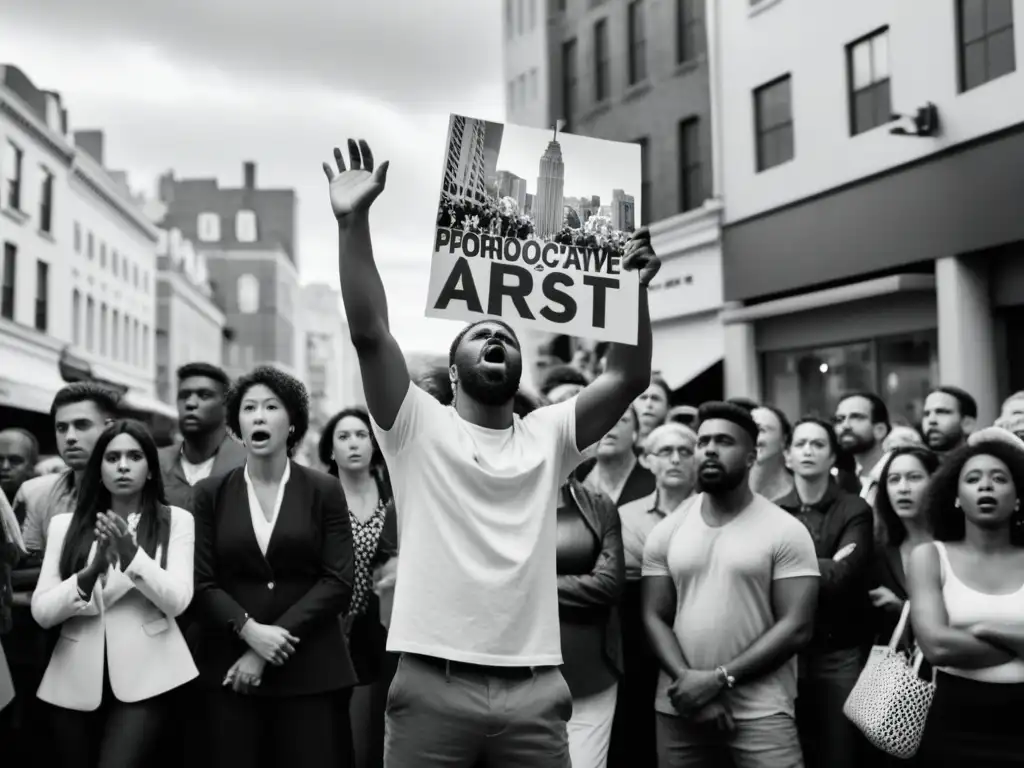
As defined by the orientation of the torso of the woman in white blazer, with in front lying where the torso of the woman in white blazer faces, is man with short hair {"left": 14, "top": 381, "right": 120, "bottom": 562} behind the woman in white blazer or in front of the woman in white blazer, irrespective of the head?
behind

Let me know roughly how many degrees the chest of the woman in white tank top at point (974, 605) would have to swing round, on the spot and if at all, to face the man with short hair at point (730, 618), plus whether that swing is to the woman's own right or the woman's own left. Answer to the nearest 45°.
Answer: approximately 90° to the woman's own right

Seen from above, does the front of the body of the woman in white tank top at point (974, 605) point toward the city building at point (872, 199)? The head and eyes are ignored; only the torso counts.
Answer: no

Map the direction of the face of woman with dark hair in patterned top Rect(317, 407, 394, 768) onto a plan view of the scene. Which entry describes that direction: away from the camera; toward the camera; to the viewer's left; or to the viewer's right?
toward the camera

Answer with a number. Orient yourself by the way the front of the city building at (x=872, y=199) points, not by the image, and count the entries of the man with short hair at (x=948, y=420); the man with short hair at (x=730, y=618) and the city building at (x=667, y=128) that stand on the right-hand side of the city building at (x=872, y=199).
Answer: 1

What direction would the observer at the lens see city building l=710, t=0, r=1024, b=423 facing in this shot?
facing the viewer and to the left of the viewer

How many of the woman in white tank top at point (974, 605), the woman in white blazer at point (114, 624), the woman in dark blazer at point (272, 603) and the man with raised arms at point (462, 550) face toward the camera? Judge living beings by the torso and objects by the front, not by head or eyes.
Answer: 4

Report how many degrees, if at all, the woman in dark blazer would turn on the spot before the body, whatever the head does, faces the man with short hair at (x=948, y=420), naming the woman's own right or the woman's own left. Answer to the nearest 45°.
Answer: approximately 90° to the woman's own left

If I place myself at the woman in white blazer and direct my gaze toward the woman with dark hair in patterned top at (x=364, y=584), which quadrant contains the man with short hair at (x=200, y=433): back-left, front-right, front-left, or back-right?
front-left

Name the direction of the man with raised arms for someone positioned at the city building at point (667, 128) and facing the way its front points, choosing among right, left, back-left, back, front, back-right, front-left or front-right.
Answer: front-left

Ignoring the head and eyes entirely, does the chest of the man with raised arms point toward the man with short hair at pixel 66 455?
no

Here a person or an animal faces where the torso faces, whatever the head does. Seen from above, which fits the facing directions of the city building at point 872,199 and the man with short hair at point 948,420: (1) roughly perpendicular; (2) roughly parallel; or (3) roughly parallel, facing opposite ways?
roughly parallel

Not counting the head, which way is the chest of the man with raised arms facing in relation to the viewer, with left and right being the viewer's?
facing the viewer

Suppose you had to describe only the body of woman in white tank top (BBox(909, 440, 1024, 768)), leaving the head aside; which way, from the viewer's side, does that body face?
toward the camera

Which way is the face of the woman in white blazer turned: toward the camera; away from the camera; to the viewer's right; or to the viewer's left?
toward the camera

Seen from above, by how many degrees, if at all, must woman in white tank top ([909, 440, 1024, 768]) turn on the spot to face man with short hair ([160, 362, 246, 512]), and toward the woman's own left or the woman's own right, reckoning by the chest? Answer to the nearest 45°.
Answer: approximately 90° to the woman's own right

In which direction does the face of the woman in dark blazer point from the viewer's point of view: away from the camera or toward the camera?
toward the camera
